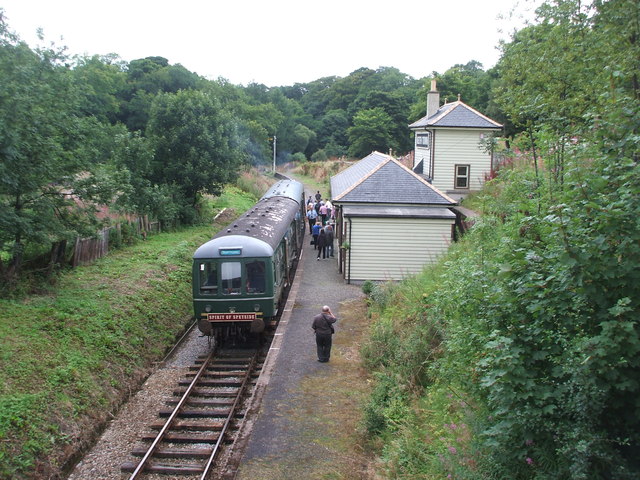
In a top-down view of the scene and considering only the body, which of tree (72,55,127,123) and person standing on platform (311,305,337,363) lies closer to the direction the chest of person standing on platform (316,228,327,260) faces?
the tree

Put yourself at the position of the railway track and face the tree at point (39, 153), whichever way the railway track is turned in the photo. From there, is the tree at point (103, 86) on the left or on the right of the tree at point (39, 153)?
right

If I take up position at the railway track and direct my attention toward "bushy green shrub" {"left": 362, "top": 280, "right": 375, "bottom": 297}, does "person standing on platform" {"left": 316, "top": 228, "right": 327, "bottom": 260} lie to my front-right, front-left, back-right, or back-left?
front-left

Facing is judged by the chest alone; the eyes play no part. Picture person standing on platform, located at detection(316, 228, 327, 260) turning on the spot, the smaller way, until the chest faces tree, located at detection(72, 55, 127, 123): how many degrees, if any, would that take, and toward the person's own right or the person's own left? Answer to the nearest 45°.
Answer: approximately 45° to the person's own left

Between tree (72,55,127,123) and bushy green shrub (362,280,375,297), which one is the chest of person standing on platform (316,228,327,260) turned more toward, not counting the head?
the tree

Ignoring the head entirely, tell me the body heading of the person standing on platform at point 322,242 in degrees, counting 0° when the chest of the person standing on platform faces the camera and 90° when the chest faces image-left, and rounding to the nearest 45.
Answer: approximately 180°

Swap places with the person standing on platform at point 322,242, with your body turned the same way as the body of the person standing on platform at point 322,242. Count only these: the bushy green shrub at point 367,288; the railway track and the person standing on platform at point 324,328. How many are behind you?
3

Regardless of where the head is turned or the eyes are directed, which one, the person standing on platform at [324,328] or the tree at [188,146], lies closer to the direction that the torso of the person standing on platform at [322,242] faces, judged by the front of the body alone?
the tree
